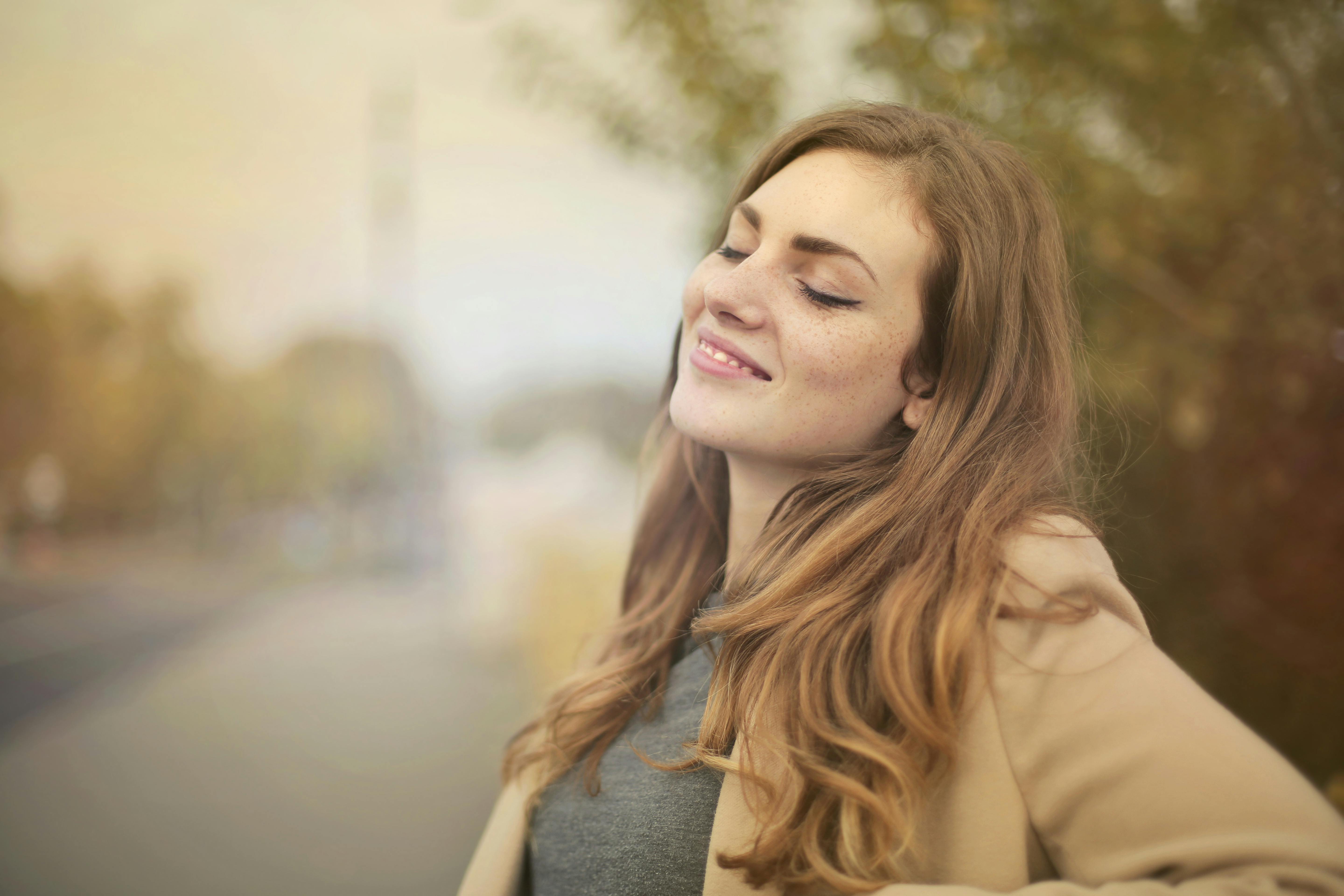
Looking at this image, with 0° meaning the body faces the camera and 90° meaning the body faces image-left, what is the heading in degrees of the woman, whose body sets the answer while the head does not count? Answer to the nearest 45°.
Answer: approximately 45°
